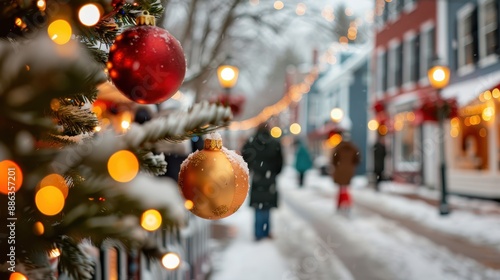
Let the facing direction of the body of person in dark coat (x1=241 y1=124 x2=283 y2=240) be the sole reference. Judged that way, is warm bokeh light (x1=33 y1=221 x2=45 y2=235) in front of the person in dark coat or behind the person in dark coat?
behind

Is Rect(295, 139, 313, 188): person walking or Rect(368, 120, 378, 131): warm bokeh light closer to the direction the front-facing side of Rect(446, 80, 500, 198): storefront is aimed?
the person walking

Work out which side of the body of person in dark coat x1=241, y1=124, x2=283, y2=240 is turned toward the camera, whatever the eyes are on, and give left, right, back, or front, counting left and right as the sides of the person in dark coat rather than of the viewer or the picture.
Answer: back

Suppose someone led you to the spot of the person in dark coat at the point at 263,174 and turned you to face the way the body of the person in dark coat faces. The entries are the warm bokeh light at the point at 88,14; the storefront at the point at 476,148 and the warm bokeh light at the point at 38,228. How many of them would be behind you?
2

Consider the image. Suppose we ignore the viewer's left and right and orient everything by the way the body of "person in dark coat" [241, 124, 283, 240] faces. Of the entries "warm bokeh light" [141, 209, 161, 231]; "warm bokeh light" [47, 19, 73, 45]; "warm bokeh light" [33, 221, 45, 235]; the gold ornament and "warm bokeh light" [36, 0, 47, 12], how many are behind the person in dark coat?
5

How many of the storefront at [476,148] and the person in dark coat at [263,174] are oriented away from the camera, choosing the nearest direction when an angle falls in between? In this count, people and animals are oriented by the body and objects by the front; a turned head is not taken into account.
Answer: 1

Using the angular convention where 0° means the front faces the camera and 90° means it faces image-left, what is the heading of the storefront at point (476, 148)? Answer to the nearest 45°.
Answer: approximately 45°

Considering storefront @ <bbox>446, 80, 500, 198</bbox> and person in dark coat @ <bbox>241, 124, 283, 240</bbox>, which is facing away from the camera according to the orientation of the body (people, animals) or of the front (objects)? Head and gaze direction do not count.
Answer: the person in dark coat

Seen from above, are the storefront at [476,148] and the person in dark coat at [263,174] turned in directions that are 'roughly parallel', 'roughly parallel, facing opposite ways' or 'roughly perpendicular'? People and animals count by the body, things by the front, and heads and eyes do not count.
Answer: roughly perpendicular

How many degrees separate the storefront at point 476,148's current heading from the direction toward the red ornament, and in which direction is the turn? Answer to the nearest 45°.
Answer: approximately 45° to its left

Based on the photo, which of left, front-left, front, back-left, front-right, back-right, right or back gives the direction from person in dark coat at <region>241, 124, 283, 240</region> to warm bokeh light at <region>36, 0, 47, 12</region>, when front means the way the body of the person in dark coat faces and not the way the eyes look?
back

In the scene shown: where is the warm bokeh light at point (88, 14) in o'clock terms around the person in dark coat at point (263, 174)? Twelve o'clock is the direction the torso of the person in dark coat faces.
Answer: The warm bokeh light is roughly at 6 o'clock from the person in dark coat.

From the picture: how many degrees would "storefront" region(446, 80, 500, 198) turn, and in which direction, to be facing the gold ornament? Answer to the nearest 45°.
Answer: approximately 45° to its left

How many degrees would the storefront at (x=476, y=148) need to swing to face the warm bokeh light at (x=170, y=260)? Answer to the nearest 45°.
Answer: approximately 45° to its left
